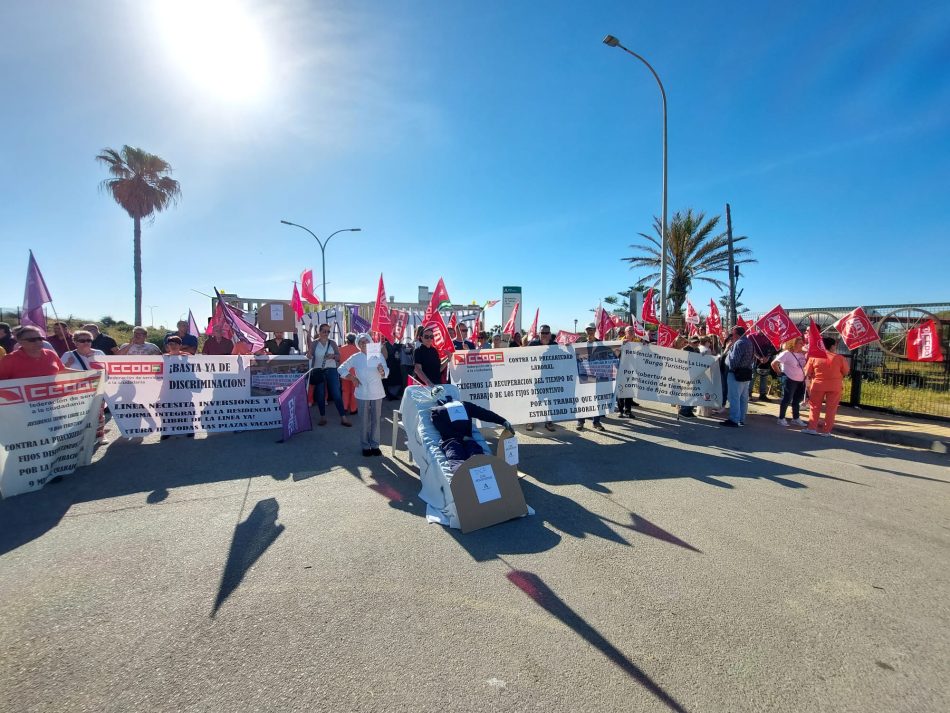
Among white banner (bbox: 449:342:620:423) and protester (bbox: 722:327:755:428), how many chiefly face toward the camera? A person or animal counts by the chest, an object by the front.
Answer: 1

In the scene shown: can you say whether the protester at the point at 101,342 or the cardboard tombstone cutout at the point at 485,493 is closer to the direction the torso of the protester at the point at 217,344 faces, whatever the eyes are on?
the cardboard tombstone cutout

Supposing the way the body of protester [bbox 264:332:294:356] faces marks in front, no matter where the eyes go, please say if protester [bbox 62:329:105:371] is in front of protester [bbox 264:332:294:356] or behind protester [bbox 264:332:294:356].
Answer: in front

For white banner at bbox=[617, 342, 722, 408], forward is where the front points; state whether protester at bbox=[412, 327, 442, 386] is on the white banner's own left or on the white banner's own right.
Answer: on the white banner's own right

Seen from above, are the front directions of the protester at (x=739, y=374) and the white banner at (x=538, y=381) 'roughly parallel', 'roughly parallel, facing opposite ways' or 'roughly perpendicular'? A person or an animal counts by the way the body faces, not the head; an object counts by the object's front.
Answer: roughly perpendicular

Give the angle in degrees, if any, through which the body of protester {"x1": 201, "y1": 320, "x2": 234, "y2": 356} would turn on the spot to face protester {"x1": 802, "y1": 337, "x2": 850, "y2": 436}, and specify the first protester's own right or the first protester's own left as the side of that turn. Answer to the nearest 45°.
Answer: approximately 45° to the first protester's own left

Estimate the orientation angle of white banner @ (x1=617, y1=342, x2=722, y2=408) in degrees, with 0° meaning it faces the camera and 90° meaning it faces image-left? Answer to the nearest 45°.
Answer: approximately 0°
